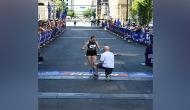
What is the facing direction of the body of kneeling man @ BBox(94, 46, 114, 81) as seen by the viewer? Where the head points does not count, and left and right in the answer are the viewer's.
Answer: facing away from the viewer and to the left of the viewer
